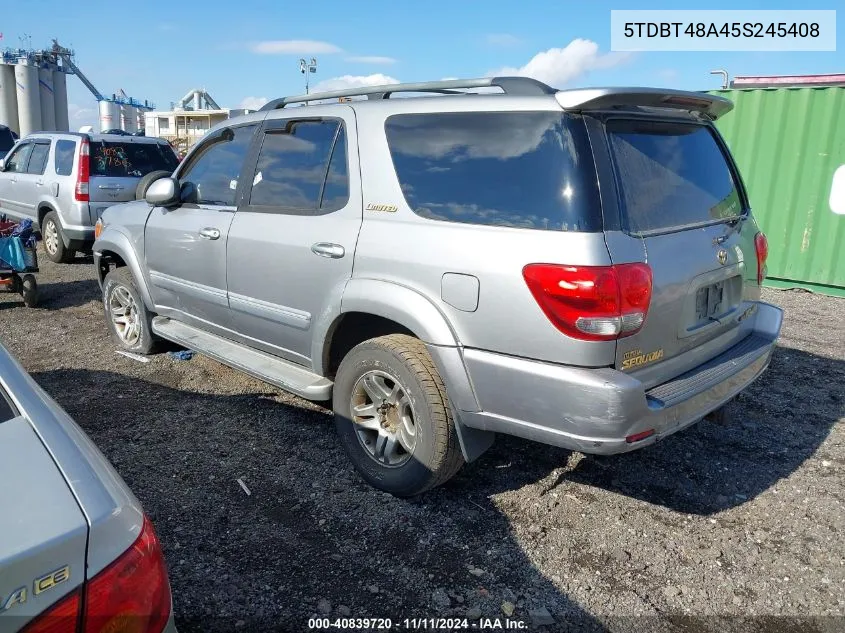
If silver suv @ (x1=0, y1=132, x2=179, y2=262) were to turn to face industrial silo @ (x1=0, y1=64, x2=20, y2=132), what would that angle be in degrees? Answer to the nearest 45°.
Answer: approximately 45° to its right

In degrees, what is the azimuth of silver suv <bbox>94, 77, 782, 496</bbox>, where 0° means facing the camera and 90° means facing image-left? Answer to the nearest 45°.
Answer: approximately 135°

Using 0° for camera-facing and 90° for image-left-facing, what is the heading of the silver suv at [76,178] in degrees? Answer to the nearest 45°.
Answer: approximately 135°

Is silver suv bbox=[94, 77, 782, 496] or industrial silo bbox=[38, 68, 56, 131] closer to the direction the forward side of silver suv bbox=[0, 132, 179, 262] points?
the industrial silo
